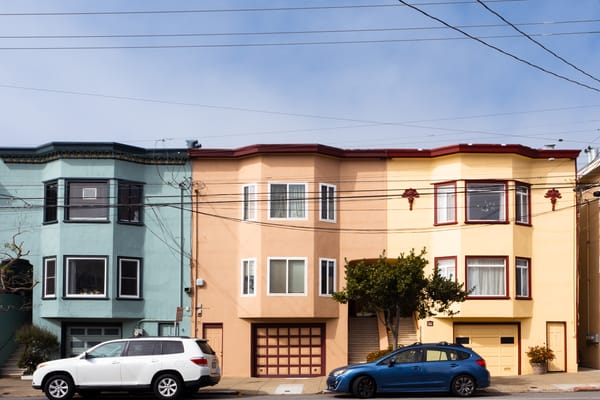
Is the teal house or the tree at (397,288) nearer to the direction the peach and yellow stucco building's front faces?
the tree

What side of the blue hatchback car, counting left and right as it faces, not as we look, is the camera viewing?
left

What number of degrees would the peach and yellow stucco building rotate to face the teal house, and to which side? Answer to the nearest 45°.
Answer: approximately 90° to its right

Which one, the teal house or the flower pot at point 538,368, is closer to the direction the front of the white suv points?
the teal house

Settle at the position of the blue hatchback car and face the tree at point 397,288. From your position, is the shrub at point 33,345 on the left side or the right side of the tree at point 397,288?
left

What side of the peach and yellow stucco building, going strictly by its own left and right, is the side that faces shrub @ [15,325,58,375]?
right

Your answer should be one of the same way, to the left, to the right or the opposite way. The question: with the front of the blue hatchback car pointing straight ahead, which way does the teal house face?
to the left

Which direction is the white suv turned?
to the viewer's left

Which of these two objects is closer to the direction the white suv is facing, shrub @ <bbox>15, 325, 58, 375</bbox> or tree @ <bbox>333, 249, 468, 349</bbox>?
the shrub

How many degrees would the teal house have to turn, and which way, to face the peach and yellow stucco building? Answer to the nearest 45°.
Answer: approximately 90° to its left

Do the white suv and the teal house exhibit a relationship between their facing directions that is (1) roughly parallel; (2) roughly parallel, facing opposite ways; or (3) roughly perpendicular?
roughly perpendicular

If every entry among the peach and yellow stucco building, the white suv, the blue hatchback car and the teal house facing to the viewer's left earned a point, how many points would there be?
2
